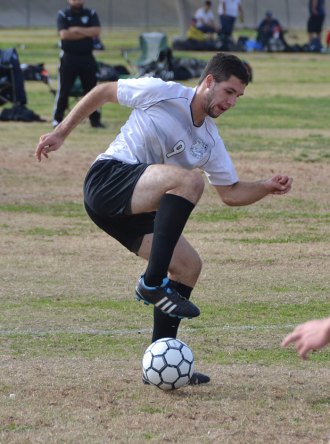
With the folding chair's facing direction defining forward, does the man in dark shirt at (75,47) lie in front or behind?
in front

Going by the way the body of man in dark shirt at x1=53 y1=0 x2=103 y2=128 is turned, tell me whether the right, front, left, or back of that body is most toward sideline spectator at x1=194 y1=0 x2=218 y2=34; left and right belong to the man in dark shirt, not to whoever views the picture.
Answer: back

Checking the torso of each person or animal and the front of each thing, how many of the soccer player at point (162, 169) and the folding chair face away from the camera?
0

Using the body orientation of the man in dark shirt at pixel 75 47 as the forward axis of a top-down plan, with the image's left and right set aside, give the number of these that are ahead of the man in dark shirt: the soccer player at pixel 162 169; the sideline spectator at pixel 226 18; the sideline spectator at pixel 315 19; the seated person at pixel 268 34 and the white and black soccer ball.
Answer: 2

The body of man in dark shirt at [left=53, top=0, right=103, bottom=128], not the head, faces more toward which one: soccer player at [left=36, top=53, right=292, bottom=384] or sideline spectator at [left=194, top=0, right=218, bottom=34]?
the soccer player

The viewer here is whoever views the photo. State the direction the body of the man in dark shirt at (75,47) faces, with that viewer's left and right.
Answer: facing the viewer

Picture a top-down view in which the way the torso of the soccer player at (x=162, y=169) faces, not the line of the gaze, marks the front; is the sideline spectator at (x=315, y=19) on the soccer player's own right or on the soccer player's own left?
on the soccer player's own left

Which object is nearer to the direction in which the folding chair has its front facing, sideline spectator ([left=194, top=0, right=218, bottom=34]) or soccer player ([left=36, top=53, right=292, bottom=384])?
the soccer player

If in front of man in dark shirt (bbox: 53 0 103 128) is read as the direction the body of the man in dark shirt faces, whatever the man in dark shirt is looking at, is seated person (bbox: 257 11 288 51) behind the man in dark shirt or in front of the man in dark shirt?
behind

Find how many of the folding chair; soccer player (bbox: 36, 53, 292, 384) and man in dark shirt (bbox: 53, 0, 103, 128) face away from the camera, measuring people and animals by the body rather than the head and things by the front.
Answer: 0

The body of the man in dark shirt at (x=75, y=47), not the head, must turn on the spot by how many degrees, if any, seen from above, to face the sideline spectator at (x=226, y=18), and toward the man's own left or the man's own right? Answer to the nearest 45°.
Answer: approximately 180°
